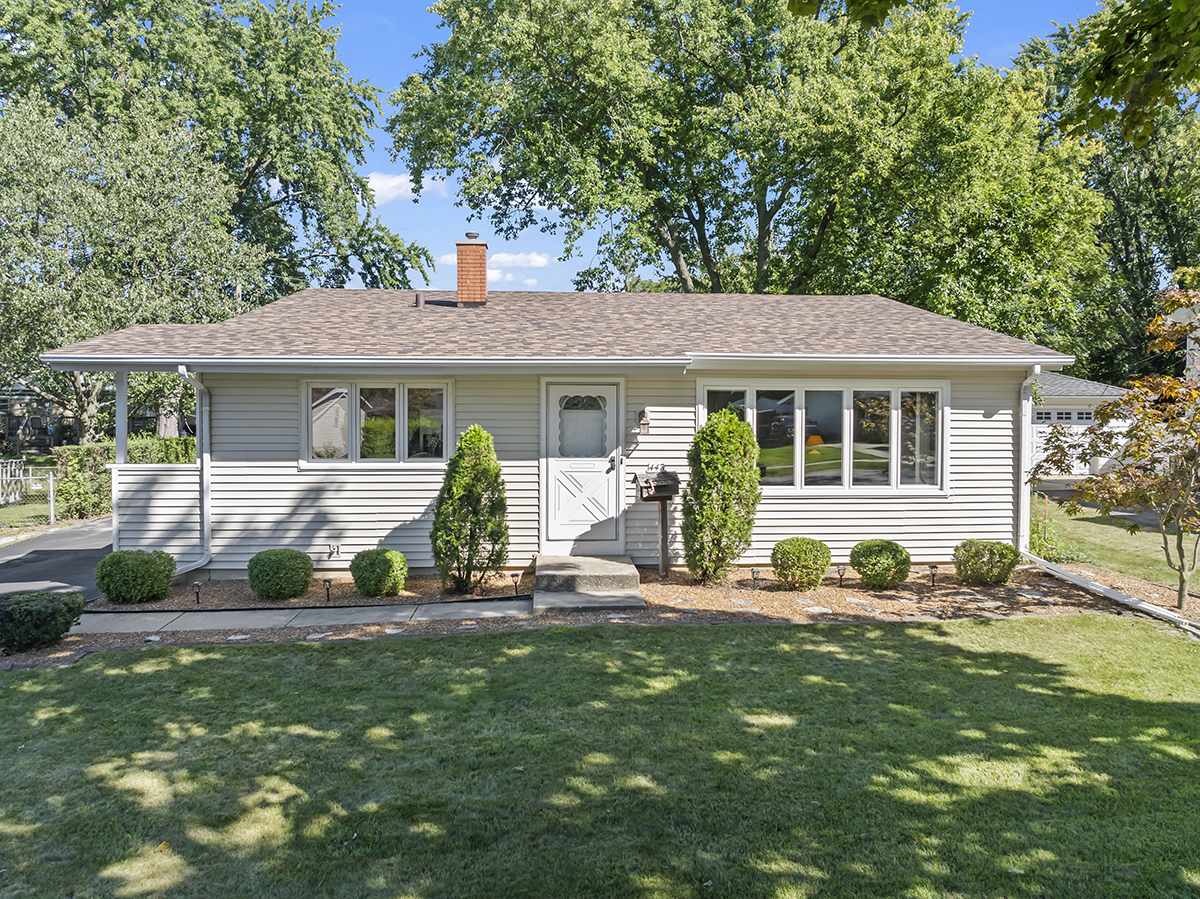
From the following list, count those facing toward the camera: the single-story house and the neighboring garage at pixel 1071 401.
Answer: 2

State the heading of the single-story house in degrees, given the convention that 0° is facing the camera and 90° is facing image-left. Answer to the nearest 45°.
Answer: approximately 0°

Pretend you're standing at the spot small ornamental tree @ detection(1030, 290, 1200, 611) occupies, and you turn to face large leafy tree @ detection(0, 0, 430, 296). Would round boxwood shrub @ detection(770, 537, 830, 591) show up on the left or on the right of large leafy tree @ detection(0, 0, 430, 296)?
left

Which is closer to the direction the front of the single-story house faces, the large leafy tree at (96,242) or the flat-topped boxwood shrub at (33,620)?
the flat-topped boxwood shrub

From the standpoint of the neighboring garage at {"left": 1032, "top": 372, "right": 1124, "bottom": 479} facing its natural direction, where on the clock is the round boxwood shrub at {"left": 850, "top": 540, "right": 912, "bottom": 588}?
The round boxwood shrub is roughly at 12 o'clock from the neighboring garage.

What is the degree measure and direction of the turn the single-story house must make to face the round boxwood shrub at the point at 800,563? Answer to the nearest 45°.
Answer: approximately 45° to its left

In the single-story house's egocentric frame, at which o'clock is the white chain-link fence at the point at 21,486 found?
The white chain-link fence is roughly at 4 o'clock from the single-story house.

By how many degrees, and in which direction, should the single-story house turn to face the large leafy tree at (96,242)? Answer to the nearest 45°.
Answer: approximately 135° to its right

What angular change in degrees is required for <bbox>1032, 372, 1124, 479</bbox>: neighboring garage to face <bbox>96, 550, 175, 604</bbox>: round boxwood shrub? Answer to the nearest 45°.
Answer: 0° — it already faces it

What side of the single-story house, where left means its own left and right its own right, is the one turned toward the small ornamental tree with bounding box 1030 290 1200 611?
left
